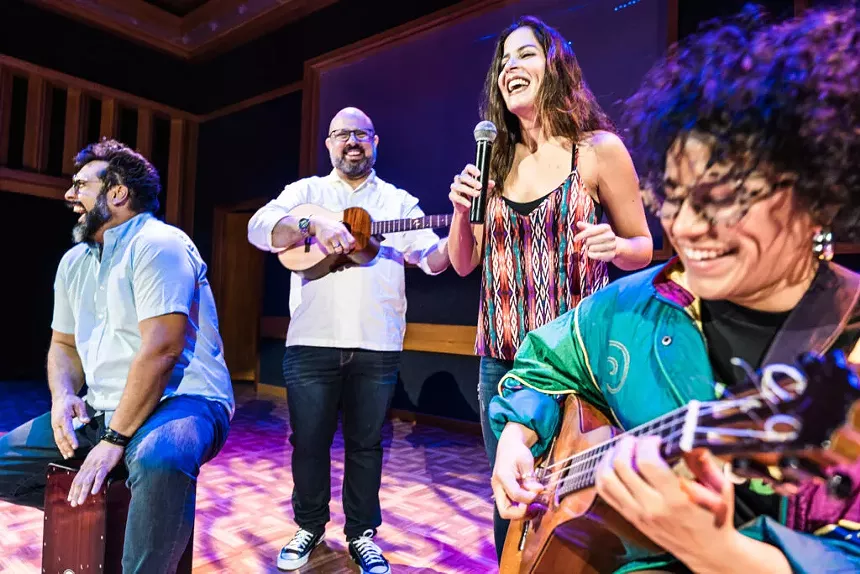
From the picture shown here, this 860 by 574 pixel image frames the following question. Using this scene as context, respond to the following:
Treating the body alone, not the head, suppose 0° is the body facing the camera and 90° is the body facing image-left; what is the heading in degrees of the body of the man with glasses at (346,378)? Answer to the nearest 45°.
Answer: approximately 0°
